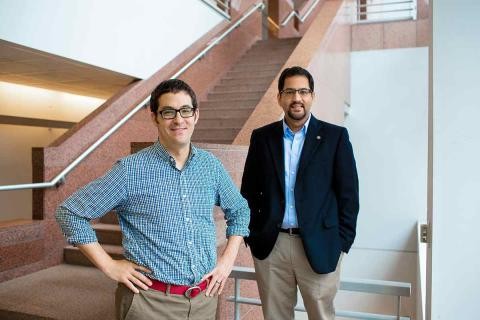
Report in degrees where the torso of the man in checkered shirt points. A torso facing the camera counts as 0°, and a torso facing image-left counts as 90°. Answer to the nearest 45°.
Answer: approximately 315°

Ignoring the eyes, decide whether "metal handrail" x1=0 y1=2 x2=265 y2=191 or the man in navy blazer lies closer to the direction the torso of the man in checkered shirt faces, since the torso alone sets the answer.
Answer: the man in navy blazer

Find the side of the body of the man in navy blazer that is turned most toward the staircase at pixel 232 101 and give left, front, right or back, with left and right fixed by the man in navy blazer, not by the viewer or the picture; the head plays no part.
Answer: back

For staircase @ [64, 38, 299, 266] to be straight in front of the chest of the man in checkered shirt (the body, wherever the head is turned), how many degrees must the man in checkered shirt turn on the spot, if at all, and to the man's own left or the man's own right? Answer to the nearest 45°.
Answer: approximately 135° to the man's own left

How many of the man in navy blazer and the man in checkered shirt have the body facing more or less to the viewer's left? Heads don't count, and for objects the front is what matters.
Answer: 0

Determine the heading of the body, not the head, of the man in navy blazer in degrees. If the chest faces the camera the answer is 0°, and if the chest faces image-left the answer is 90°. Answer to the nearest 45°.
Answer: approximately 0°

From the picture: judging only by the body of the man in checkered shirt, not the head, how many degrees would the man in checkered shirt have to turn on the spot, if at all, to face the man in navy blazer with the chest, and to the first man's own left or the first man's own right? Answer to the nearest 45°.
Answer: approximately 90° to the first man's own left

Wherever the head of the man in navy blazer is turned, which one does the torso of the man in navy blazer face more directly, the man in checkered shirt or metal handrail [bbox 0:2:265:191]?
the man in checkered shirt

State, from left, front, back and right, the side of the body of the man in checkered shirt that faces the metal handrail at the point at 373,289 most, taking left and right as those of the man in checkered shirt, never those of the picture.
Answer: left
